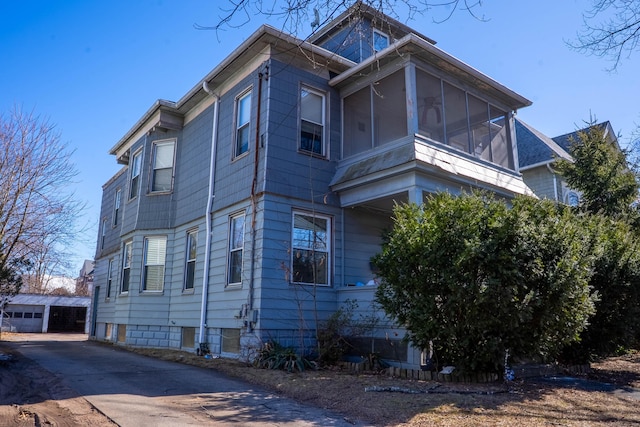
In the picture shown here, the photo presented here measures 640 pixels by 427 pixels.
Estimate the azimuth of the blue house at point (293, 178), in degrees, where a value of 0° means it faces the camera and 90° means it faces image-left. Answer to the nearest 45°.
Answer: approximately 315°

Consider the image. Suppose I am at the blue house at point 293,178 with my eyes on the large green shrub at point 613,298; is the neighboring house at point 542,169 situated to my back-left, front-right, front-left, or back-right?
front-left

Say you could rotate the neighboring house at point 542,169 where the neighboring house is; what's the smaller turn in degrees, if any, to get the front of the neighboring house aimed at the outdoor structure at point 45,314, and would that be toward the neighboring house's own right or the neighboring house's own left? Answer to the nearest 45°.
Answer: approximately 135° to the neighboring house's own right

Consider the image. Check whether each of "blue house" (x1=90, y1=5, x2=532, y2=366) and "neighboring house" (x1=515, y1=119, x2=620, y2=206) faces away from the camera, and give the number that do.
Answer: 0

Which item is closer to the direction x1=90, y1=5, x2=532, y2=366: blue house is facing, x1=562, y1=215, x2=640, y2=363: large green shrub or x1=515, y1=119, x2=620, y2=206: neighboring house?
the large green shrub

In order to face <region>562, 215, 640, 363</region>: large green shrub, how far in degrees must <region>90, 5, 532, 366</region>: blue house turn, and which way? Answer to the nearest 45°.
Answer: approximately 45° to its left

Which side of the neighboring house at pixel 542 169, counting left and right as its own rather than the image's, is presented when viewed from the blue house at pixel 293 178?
right

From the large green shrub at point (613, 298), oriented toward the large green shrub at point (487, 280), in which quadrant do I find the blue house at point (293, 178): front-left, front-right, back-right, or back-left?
front-right

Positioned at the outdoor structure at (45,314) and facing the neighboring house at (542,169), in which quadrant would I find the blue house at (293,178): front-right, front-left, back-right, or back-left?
front-right

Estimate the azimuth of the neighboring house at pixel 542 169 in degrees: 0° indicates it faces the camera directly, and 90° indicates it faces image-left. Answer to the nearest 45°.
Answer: approximately 315°

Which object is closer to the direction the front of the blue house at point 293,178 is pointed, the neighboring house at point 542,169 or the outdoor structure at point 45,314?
the neighboring house

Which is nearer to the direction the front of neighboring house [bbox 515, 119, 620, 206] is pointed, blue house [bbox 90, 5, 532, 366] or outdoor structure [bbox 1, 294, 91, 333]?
the blue house

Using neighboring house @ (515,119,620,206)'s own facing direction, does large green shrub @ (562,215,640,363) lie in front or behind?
in front
